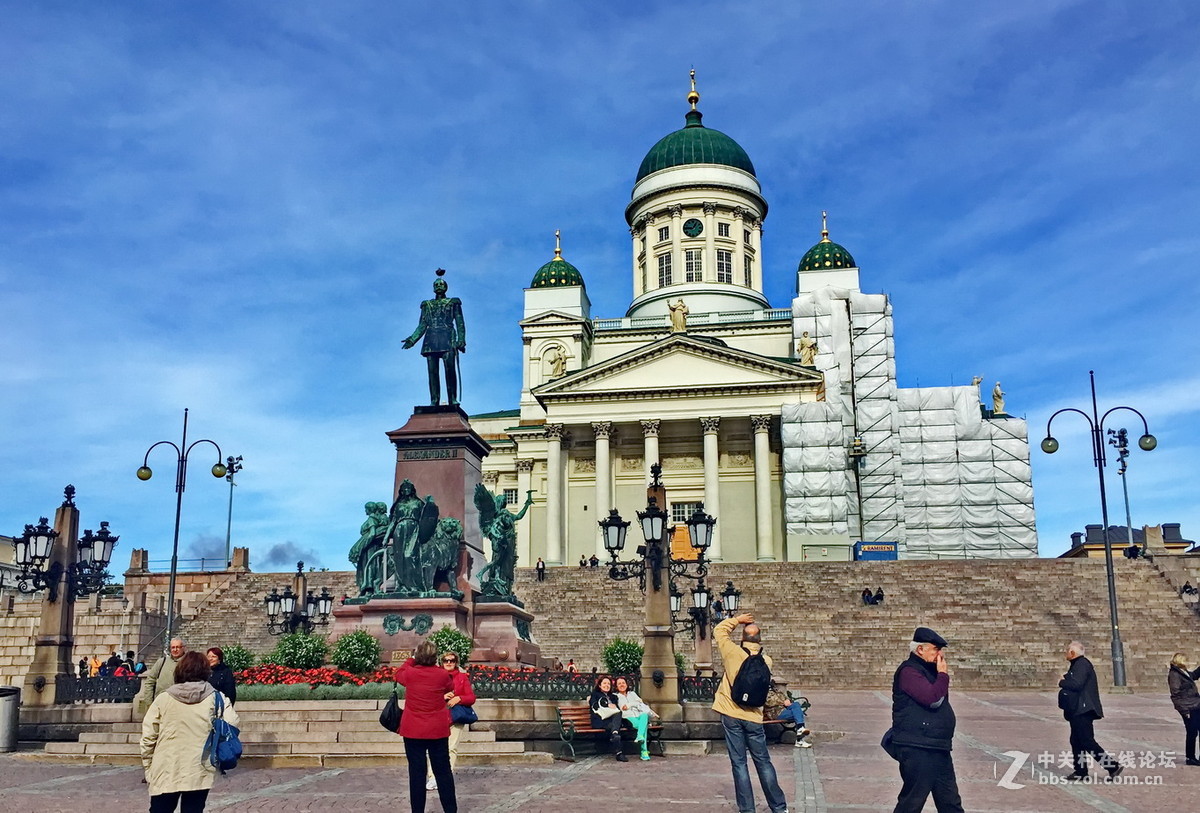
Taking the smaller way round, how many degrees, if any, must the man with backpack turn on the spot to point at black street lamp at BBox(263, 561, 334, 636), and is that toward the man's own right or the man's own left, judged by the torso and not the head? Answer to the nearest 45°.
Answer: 0° — they already face it

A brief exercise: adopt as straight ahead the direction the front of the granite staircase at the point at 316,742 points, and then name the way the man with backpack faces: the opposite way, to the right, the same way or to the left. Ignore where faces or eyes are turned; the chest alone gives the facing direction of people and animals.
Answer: the opposite way

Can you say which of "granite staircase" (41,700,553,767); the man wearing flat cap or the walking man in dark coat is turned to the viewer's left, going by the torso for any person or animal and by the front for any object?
the walking man in dark coat

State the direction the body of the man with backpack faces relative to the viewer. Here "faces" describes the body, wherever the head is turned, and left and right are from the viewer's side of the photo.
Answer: facing away from the viewer and to the left of the viewer

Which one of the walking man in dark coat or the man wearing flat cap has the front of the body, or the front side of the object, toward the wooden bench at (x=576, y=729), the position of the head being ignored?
the walking man in dark coat

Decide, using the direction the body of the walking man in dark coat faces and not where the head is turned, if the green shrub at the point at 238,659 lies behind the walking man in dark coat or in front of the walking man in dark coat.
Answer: in front

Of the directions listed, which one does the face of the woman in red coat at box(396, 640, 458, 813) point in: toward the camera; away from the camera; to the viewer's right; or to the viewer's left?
away from the camera

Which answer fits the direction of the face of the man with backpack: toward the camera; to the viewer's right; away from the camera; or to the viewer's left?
away from the camera

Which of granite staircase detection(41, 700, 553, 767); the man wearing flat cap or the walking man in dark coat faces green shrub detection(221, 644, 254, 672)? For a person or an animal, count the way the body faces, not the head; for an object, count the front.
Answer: the walking man in dark coat

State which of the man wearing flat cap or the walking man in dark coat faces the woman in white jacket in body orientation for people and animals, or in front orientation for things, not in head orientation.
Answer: the walking man in dark coat

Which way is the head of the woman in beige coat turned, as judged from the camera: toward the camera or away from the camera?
away from the camera

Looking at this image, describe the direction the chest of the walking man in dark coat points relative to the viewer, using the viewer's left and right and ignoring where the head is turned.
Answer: facing to the left of the viewer
